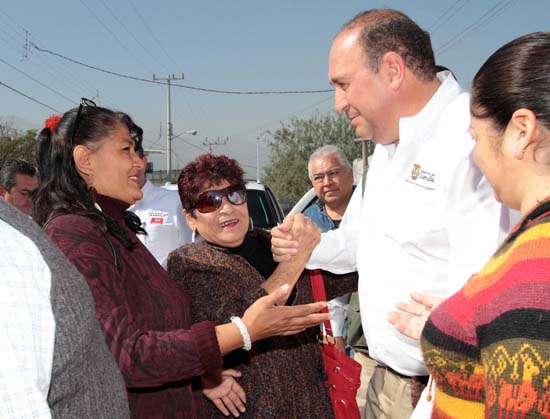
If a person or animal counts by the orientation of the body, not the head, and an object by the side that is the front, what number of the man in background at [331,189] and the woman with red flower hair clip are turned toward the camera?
1

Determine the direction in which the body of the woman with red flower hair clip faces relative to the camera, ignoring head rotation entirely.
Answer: to the viewer's right

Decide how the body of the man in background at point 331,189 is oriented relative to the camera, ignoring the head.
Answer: toward the camera

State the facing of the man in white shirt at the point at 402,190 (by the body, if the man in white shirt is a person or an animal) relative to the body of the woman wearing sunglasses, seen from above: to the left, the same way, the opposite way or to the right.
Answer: to the right

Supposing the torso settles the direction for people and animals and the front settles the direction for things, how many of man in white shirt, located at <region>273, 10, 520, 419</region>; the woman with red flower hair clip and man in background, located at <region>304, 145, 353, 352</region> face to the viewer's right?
1

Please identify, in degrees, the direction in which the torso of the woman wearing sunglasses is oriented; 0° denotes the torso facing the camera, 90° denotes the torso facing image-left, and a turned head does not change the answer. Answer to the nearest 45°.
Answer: approximately 315°

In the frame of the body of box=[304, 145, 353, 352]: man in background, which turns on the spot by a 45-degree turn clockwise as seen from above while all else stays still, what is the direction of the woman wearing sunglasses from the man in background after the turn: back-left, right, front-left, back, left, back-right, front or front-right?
front-left

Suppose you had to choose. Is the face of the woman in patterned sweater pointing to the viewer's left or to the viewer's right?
to the viewer's left

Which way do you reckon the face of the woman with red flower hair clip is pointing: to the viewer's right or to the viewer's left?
to the viewer's right

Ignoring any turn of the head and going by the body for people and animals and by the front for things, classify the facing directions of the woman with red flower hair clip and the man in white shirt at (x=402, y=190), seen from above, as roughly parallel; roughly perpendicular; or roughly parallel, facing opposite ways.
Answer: roughly parallel, facing opposite ways

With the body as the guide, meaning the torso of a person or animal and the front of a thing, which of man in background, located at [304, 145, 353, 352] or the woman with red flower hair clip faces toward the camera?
the man in background

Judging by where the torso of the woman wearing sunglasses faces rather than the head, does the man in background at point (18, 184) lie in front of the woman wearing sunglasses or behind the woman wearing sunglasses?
behind

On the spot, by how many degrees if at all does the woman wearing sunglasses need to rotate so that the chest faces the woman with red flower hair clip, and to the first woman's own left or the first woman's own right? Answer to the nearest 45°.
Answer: approximately 90° to the first woman's own right
